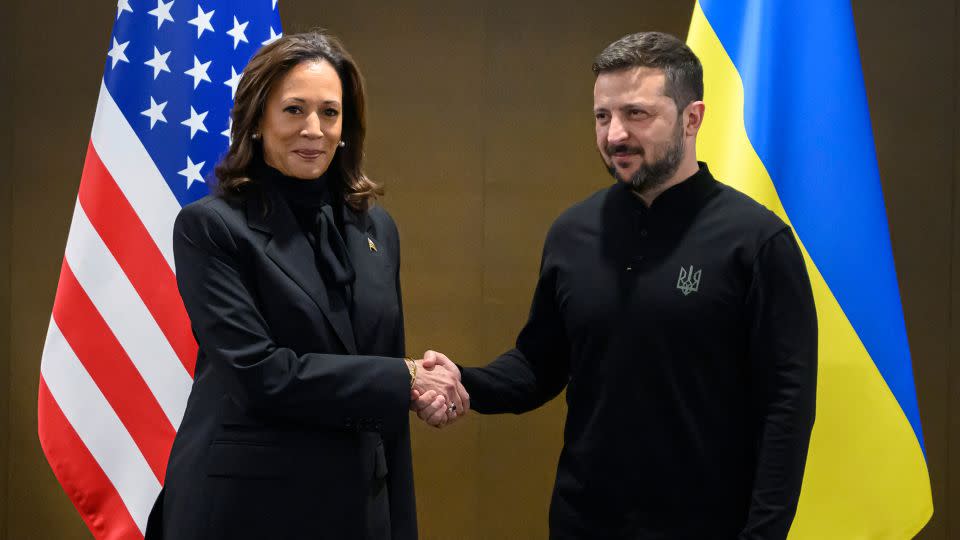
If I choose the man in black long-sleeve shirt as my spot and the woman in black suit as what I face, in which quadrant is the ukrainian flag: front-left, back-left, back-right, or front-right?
back-right

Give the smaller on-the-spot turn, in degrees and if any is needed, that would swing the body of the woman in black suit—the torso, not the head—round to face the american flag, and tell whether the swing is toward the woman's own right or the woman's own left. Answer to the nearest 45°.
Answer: approximately 180°

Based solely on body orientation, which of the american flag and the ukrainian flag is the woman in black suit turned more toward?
the ukrainian flag

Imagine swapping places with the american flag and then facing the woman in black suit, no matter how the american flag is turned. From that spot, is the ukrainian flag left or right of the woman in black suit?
left

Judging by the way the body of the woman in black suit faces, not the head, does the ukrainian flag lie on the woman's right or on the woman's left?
on the woman's left

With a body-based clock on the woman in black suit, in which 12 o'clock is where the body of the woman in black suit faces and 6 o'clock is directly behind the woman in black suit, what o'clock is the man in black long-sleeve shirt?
The man in black long-sleeve shirt is roughly at 11 o'clock from the woman in black suit.

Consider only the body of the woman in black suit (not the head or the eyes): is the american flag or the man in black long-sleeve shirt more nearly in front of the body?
the man in black long-sleeve shirt

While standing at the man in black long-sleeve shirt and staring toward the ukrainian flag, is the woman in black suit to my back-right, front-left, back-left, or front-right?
back-left

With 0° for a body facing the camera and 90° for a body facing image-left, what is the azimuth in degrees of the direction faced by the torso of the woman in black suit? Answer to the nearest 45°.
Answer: approximately 315°
